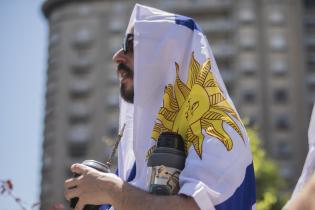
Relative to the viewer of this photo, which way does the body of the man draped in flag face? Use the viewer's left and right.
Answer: facing to the left of the viewer
